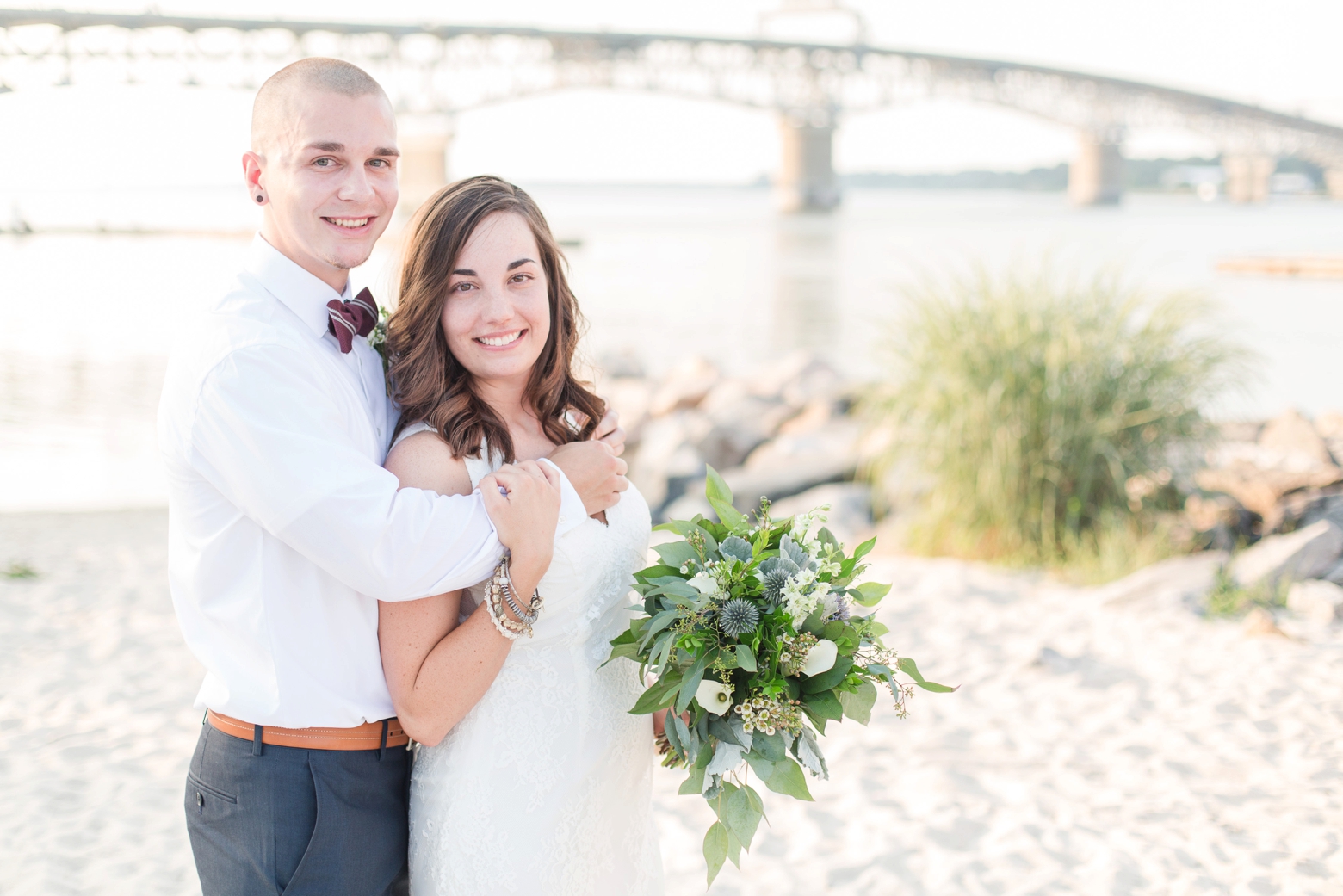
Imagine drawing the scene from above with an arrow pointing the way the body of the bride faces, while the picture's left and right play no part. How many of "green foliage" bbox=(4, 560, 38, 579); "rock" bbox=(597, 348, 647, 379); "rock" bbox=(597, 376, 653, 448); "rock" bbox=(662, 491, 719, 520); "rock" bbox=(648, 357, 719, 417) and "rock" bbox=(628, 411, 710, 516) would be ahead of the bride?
0

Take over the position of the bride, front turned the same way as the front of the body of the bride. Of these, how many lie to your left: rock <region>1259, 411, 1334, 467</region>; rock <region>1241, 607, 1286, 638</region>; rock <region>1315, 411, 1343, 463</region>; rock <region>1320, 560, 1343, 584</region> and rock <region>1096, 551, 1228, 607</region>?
5

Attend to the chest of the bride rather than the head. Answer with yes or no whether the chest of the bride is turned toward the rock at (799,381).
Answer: no

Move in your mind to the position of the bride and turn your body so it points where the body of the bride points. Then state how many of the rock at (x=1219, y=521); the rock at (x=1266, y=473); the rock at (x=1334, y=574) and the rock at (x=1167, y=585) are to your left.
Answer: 4

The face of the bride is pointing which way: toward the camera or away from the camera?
toward the camera

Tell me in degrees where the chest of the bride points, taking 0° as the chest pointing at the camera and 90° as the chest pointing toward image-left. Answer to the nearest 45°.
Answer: approximately 315°

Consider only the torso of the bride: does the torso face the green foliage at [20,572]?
no

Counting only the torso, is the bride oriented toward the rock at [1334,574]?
no

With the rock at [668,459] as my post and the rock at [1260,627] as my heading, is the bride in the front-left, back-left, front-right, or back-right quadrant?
front-right

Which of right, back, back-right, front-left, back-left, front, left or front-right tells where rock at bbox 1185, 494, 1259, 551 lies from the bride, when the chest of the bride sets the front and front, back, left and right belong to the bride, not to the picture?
left

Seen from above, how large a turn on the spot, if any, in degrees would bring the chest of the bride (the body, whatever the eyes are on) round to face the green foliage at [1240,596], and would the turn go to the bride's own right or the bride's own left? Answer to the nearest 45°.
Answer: approximately 90° to the bride's own left

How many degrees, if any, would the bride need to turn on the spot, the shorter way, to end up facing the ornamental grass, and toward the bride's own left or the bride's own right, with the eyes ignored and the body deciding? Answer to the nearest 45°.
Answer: approximately 90° to the bride's own left

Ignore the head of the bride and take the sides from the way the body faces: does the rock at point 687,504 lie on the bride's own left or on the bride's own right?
on the bride's own left

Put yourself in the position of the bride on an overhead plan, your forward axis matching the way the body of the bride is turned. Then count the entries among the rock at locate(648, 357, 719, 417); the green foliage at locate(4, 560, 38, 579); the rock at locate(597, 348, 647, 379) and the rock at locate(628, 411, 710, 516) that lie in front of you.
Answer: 0

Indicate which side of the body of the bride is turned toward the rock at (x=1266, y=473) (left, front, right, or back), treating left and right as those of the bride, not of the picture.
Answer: left
